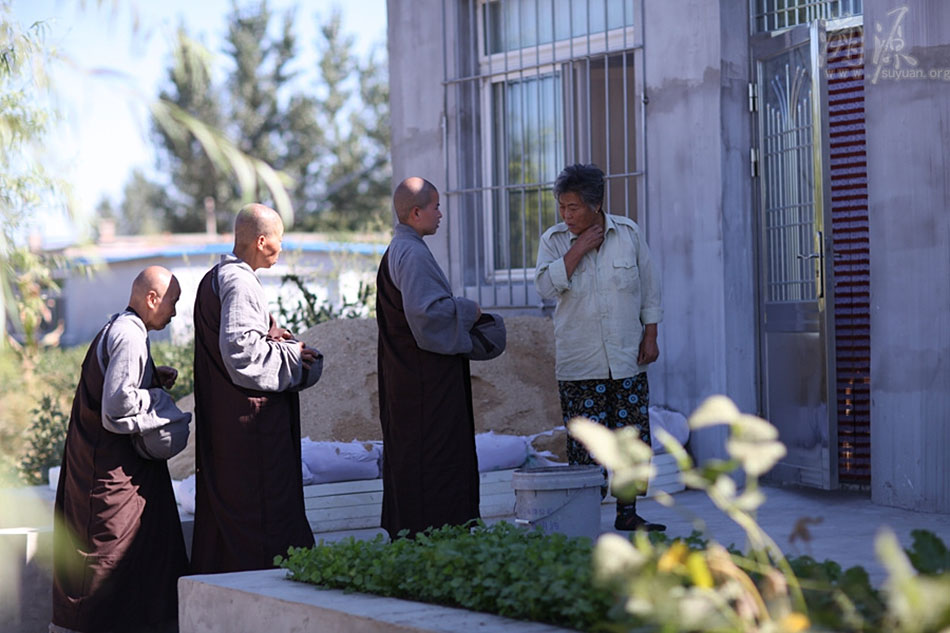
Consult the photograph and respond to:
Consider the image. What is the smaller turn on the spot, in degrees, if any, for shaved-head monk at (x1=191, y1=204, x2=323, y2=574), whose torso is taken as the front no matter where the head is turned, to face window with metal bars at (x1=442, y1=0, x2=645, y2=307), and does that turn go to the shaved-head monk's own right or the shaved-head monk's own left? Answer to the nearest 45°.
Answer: approximately 45° to the shaved-head monk's own left

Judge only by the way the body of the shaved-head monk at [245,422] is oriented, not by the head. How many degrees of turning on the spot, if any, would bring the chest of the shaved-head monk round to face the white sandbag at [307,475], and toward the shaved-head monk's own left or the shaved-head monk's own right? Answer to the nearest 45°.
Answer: approximately 90° to the shaved-head monk's own left

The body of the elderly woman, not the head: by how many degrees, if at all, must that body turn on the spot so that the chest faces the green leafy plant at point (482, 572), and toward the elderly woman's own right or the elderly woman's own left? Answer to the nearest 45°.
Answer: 0° — they already face it

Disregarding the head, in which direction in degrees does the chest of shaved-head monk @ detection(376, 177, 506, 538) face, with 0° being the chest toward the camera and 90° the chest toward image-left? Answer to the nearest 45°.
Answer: approximately 270°

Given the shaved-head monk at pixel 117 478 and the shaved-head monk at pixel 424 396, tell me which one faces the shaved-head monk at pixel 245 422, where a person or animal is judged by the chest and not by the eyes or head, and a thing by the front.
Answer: the shaved-head monk at pixel 117 478

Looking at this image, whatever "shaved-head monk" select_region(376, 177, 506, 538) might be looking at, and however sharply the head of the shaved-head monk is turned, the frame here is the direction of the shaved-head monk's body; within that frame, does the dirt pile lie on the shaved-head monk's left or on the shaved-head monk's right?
on the shaved-head monk's left

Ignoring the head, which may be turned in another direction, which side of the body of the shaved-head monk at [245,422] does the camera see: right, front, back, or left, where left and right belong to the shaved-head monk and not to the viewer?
right

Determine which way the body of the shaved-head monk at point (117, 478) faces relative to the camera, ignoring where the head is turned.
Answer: to the viewer's right

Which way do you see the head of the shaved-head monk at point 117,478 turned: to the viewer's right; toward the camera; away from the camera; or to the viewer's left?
to the viewer's right

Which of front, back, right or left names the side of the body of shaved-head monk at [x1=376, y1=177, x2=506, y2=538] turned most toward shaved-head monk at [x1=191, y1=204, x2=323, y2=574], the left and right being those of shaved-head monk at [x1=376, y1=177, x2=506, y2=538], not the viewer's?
back

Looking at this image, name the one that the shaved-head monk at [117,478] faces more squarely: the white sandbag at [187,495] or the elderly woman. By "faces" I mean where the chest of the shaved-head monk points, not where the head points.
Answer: the elderly woman
